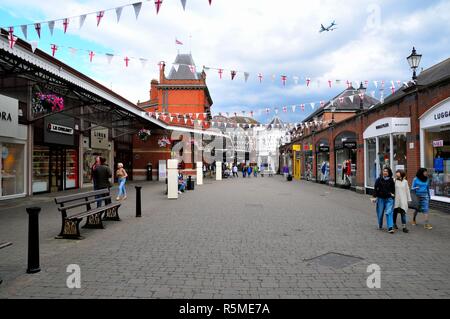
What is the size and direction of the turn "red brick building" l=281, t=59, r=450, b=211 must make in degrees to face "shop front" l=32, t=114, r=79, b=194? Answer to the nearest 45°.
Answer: approximately 45° to its right

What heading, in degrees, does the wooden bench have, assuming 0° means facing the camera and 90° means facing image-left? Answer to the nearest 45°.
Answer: approximately 315°

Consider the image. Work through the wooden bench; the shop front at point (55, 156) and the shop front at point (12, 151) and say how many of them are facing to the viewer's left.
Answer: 0

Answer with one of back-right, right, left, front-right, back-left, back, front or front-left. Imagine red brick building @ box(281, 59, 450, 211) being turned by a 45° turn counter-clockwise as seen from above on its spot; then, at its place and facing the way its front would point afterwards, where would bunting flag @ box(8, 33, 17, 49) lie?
front-right

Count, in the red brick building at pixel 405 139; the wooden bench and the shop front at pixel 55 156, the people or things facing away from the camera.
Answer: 0

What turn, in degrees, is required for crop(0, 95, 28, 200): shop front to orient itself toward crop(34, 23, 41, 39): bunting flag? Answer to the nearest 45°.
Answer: approximately 45° to its right

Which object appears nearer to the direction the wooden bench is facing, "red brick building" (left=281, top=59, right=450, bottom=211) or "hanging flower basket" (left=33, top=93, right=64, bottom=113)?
the red brick building

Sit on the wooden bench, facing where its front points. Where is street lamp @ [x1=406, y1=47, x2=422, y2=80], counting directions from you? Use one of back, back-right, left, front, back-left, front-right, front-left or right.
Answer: front-left

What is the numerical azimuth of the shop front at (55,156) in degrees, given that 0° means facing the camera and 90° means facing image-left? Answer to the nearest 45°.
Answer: approximately 315°

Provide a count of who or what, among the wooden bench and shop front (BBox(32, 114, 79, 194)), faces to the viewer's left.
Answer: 0

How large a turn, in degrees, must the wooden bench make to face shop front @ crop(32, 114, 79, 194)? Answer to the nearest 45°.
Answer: approximately 135° to its left

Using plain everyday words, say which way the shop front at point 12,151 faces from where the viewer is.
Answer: facing the viewer and to the right of the viewer

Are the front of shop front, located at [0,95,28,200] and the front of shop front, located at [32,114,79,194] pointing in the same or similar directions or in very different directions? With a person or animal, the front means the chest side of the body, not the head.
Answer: same or similar directions

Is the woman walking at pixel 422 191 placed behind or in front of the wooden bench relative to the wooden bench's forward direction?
in front

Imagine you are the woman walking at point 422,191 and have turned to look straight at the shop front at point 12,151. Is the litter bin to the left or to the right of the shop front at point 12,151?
right
